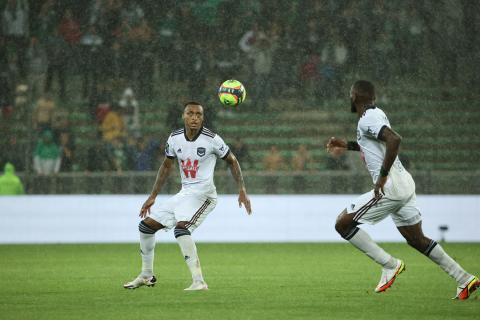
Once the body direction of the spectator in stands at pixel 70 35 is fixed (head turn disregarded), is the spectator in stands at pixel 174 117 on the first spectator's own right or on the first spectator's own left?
on the first spectator's own left

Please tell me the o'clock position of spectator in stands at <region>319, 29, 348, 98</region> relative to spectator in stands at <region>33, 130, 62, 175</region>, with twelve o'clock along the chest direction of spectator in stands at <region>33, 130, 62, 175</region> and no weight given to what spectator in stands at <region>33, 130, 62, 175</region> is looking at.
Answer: spectator in stands at <region>319, 29, 348, 98</region> is roughly at 9 o'clock from spectator in stands at <region>33, 130, 62, 175</region>.

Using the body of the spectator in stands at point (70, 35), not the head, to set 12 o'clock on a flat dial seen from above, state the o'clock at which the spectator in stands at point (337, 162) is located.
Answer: the spectator in stands at point (337, 162) is roughly at 10 o'clock from the spectator in stands at point (70, 35).

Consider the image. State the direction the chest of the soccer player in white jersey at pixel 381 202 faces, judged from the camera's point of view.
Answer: to the viewer's left

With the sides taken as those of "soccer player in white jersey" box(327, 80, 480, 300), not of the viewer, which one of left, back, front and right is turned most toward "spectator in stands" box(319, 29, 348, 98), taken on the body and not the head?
right

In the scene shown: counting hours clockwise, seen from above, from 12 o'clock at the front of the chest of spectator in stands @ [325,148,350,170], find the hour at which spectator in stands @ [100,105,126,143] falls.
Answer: spectator in stands @ [100,105,126,143] is roughly at 3 o'clock from spectator in stands @ [325,148,350,170].

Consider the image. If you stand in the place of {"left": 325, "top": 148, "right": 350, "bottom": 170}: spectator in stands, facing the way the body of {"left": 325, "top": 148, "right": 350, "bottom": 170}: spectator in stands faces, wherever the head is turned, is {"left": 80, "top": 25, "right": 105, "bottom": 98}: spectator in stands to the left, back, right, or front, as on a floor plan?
right

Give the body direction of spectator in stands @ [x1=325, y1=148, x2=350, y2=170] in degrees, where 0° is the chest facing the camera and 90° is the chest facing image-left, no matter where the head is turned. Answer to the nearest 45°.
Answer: approximately 0°

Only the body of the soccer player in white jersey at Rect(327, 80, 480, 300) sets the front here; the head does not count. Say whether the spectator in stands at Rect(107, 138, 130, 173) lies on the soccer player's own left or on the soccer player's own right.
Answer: on the soccer player's own right
